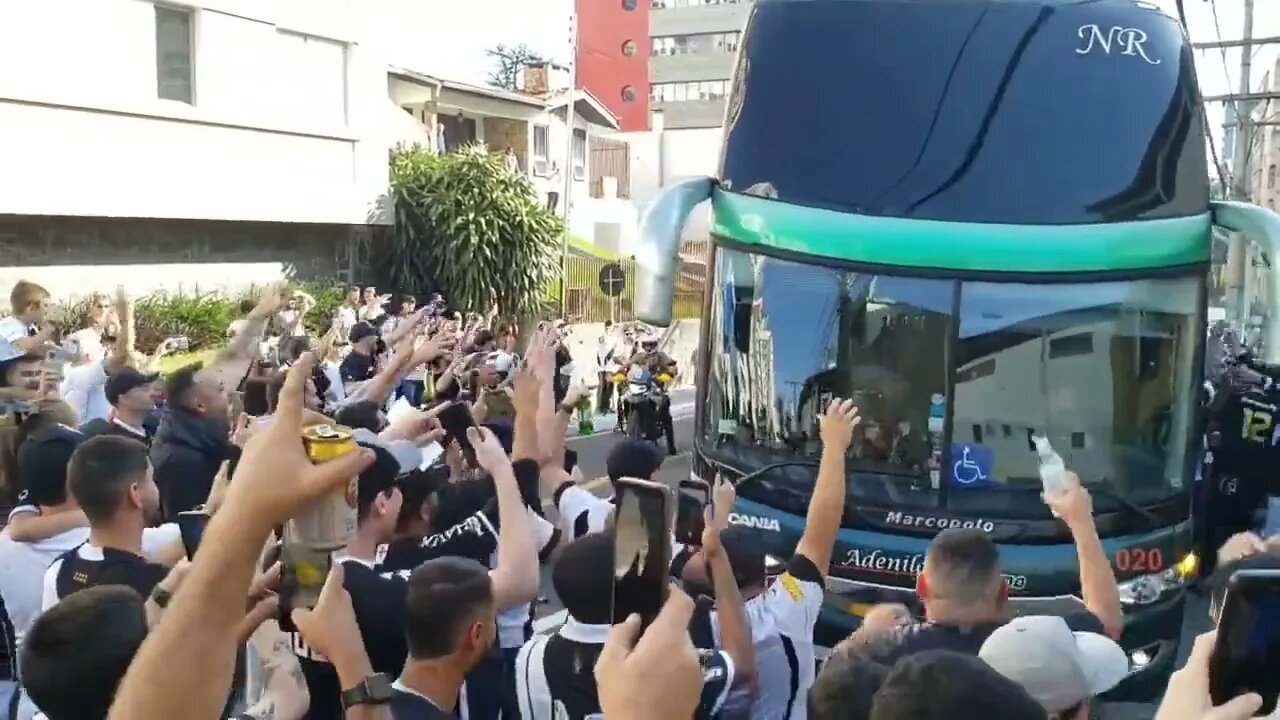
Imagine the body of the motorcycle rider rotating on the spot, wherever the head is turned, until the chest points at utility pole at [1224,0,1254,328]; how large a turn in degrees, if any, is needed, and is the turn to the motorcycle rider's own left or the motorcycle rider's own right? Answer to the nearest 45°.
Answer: approximately 135° to the motorcycle rider's own left

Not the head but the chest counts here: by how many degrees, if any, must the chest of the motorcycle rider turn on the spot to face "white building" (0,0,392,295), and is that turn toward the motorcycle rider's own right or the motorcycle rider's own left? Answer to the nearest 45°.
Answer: approximately 90° to the motorcycle rider's own right

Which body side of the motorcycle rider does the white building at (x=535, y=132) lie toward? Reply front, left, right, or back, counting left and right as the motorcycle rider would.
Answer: back

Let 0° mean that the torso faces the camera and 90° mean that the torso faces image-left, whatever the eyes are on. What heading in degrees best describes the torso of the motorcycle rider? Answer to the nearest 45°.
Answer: approximately 0°

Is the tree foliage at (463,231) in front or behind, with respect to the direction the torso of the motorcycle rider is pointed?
behind
